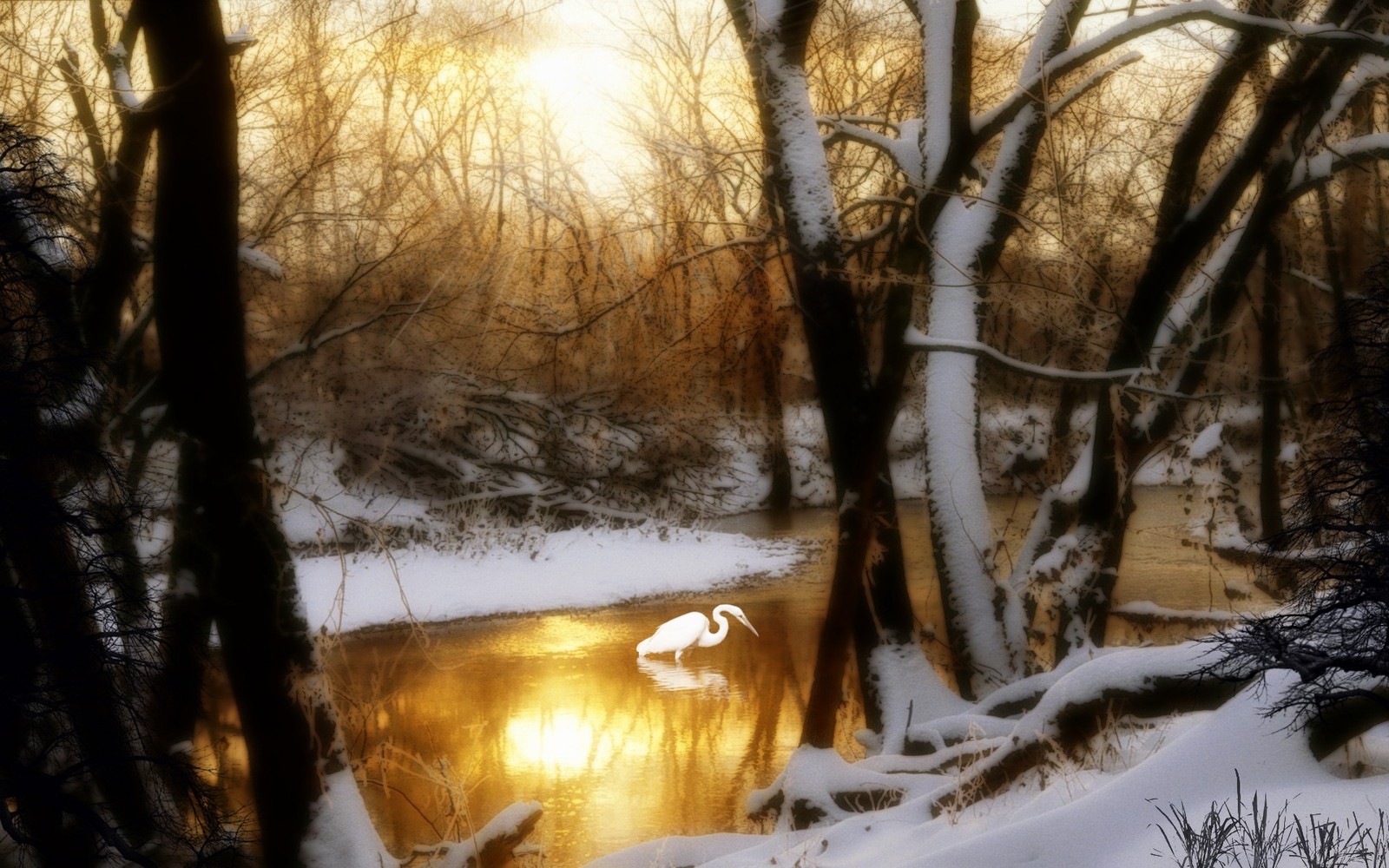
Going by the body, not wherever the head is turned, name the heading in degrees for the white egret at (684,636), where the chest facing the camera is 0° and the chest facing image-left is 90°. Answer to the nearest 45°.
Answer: approximately 270°

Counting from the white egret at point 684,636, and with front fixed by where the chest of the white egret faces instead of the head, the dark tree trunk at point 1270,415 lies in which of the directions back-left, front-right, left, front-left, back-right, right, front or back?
front

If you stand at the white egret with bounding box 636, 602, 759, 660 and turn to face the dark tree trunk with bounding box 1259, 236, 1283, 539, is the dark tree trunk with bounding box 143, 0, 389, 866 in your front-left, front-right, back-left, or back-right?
back-right

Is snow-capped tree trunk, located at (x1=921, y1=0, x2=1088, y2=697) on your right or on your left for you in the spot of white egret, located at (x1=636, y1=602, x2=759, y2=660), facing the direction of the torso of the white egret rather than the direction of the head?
on your right

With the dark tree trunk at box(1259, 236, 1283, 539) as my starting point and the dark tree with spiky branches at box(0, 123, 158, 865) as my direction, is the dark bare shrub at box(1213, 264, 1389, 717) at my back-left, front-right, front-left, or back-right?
front-left

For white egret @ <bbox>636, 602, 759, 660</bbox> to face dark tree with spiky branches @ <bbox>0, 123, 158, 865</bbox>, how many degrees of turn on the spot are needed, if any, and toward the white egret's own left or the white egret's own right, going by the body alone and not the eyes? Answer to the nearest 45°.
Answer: approximately 90° to the white egret's own right

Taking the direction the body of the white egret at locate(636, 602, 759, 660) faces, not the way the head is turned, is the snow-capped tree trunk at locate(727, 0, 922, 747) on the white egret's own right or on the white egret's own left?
on the white egret's own right

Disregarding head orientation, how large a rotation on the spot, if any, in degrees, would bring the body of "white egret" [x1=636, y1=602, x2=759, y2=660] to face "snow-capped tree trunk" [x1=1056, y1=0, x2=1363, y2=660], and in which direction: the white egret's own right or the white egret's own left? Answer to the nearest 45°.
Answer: approximately 45° to the white egret's own right

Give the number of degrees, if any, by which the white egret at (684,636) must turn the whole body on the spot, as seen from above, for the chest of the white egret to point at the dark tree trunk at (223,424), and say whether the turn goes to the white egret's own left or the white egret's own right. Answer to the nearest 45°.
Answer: approximately 90° to the white egret's own right

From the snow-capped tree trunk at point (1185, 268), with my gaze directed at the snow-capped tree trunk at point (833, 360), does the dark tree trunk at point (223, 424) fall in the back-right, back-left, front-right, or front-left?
front-left

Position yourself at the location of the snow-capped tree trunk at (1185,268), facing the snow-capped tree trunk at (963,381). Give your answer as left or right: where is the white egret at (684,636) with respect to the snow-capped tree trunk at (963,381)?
right
